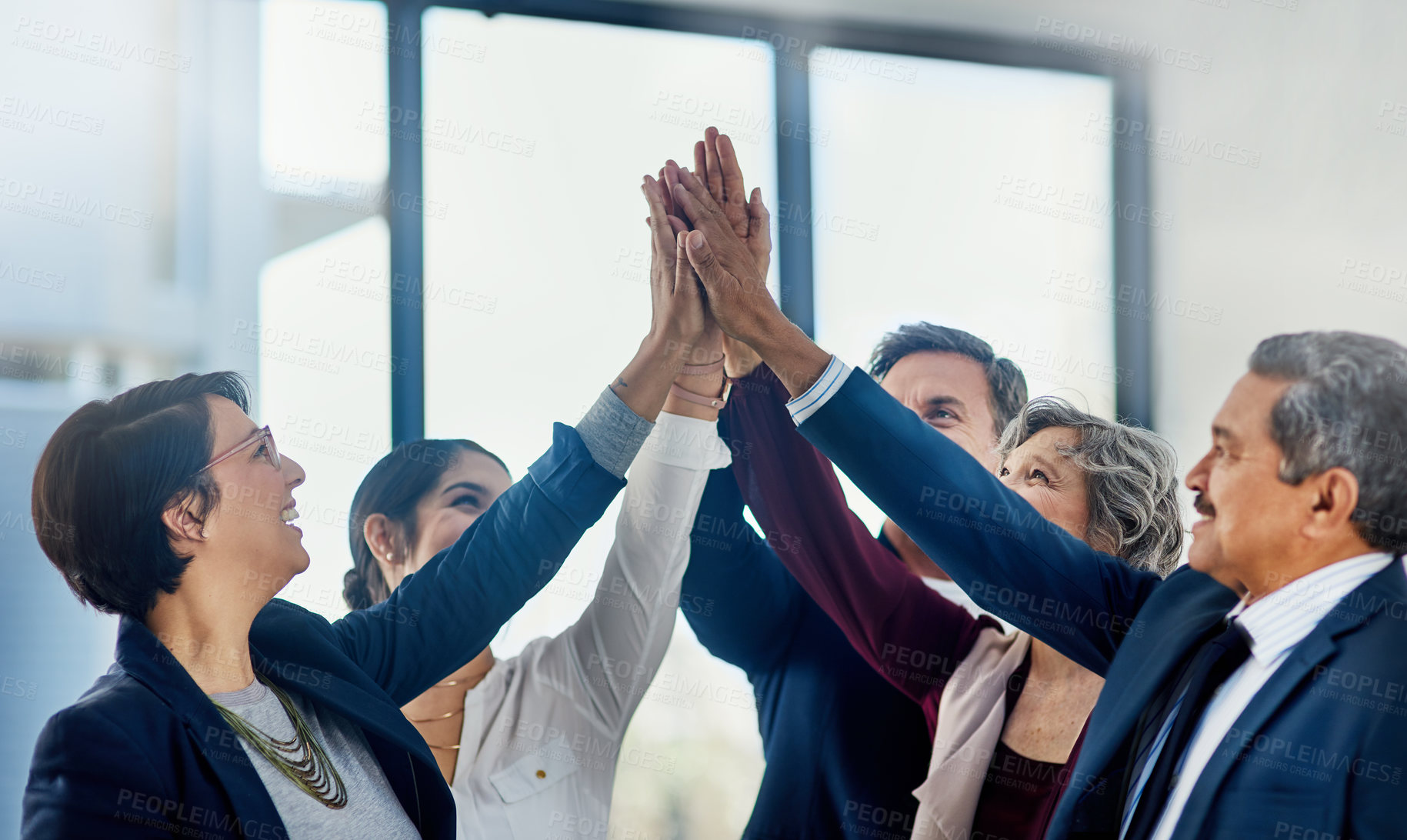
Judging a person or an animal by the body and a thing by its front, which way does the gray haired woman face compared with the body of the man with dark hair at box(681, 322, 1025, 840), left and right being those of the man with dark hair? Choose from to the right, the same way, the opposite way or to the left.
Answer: the same way

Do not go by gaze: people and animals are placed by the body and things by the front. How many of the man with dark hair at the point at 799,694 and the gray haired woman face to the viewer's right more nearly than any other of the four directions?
0

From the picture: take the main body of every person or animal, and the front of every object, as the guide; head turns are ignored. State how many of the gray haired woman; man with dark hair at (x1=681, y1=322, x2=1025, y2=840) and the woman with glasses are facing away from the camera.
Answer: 0

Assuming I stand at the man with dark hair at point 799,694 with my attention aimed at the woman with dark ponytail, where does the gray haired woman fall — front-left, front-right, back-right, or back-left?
back-left

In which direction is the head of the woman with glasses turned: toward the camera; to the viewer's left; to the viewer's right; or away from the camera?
to the viewer's right

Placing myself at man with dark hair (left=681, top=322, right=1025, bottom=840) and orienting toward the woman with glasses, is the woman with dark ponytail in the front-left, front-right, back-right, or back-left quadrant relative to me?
front-right

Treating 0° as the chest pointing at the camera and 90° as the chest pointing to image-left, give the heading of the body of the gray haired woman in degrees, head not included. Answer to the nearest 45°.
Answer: approximately 45°

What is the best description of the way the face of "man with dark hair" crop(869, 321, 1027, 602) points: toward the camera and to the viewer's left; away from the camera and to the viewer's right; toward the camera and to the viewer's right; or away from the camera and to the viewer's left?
toward the camera and to the viewer's left
